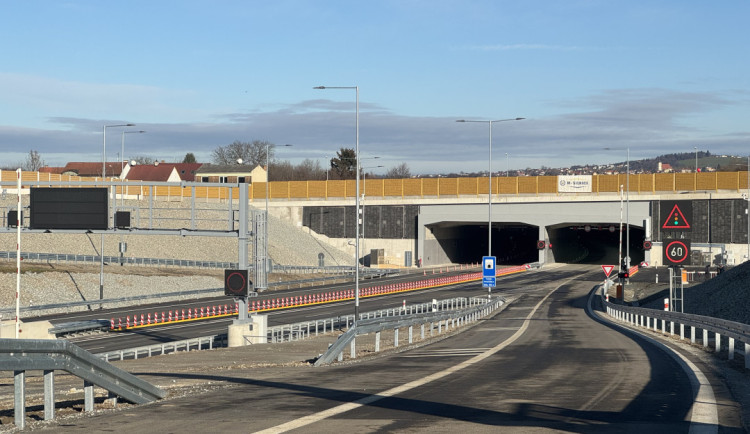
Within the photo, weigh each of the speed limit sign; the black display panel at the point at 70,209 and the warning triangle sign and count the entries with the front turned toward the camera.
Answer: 3

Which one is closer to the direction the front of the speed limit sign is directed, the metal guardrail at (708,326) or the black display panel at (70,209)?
the metal guardrail

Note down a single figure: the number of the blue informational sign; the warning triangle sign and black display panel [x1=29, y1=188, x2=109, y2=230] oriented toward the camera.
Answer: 3

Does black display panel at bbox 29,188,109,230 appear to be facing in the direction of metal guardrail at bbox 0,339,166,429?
yes

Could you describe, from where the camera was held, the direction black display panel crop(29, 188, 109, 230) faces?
facing the viewer

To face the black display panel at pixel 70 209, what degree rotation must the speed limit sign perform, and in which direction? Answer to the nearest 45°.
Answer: approximately 90° to its right

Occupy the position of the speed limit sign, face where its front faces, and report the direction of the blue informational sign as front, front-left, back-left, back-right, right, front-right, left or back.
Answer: back-right

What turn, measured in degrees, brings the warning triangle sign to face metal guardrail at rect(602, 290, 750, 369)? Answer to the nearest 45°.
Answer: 0° — it already faces it

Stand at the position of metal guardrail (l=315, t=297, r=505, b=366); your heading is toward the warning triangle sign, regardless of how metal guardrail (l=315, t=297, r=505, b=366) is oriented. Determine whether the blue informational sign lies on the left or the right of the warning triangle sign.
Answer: left

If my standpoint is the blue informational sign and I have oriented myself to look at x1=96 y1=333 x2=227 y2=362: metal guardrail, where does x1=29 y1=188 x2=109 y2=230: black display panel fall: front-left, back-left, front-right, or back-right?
front-right

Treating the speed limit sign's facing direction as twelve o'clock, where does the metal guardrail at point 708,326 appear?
The metal guardrail is roughly at 12 o'clock from the speed limit sign.

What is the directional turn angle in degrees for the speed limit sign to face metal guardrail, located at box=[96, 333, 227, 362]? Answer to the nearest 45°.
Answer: approximately 90° to its right

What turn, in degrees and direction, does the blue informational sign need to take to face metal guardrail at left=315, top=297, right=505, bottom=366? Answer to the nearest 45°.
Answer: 0° — it already faces it

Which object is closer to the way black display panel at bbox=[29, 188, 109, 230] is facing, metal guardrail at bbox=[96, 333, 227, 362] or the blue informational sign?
the metal guardrail
